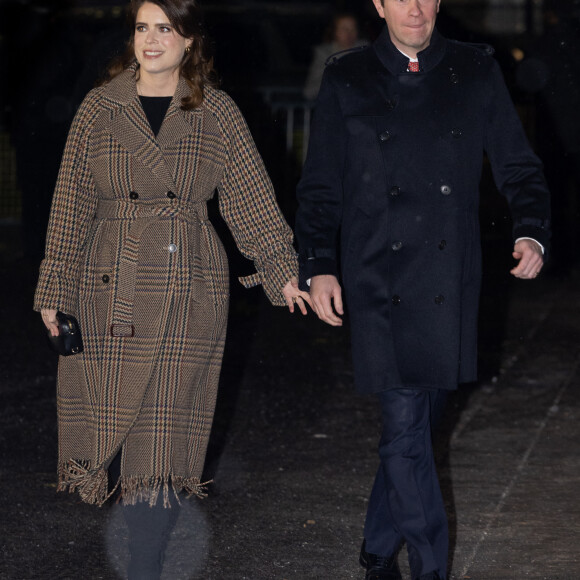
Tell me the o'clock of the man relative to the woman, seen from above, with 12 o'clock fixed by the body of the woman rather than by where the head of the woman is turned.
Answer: The man is roughly at 9 o'clock from the woman.

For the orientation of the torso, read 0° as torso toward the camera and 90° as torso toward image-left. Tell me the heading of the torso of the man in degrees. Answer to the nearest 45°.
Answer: approximately 0°

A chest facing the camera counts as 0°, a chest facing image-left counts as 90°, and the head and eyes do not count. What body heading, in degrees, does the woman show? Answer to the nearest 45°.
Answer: approximately 0°

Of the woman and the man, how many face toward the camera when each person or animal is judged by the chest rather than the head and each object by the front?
2

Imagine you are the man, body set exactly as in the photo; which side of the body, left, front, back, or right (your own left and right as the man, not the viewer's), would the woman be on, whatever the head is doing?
right
